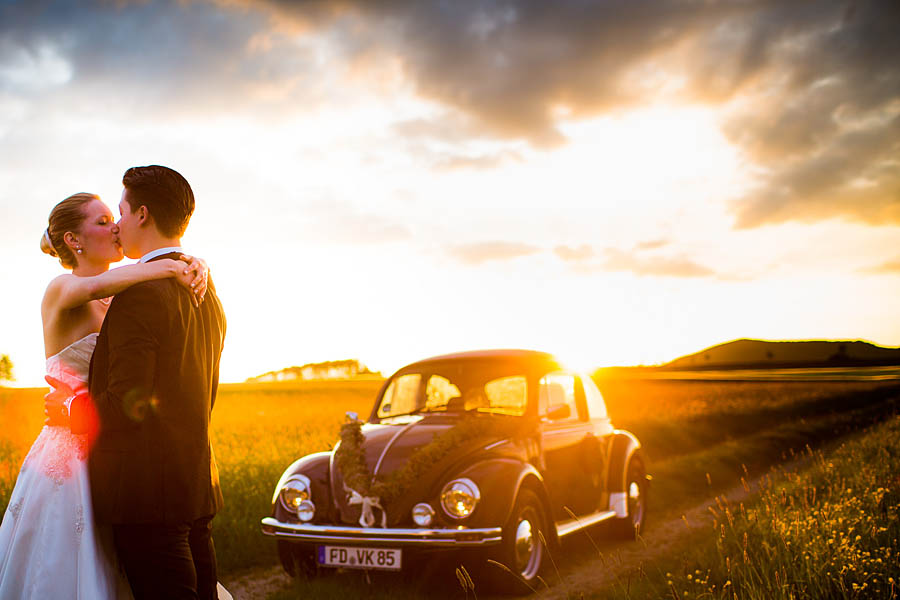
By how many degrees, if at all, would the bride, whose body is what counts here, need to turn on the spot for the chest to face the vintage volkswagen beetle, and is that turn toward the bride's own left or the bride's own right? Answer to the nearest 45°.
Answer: approximately 45° to the bride's own left

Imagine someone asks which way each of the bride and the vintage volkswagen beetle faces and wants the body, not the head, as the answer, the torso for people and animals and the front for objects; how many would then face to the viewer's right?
1

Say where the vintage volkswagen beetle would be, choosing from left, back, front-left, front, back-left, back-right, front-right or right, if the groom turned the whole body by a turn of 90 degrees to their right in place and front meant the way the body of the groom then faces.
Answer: front

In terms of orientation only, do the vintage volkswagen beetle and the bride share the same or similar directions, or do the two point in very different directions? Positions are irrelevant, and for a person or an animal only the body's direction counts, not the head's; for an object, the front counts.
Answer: very different directions

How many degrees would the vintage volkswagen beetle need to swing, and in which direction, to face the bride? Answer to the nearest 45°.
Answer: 0° — it already faces them

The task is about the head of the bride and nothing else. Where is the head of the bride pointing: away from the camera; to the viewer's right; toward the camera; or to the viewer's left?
to the viewer's right

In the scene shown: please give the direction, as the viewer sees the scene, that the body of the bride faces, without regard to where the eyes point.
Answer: to the viewer's right

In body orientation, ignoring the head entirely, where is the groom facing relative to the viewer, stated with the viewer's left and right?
facing away from the viewer and to the left of the viewer
